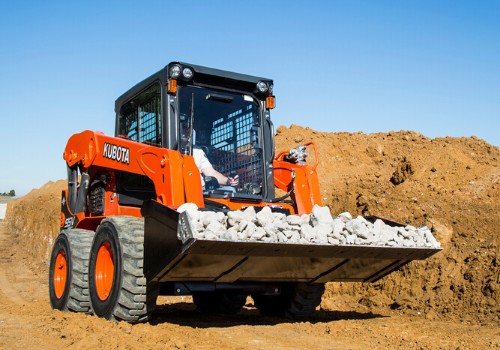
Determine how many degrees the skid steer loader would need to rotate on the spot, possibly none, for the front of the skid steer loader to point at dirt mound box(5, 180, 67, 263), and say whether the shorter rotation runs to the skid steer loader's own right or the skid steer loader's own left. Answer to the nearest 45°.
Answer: approximately 180°

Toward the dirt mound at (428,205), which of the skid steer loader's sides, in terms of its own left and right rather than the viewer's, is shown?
left

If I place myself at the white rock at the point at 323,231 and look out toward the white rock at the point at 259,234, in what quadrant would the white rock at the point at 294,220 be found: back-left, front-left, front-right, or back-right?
front-right

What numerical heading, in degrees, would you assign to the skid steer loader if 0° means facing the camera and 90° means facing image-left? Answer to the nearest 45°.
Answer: approximately 315°
